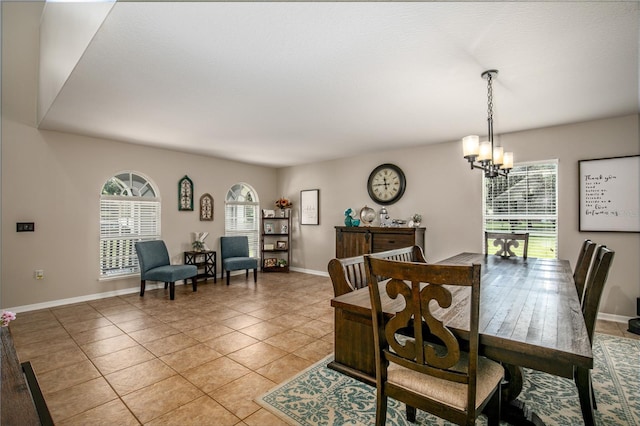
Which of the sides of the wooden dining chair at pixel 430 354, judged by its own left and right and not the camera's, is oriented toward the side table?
left

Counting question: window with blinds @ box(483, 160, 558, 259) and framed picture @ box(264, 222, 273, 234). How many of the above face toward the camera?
2

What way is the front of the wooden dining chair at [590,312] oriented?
to the viewer's left

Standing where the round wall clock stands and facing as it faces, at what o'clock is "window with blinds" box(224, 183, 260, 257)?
The window with blinds is roughly at 2 o'clock from the round wall clock.

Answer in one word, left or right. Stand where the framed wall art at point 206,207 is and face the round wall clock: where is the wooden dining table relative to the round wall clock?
right

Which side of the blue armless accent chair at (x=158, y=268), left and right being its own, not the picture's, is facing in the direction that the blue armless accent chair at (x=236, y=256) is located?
left

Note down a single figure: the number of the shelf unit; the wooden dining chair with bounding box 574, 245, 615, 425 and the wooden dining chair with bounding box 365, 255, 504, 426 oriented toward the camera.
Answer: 1

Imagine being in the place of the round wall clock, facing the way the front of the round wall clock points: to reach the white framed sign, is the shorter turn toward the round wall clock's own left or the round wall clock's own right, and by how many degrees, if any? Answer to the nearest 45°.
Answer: approximately 90° to the round wall clock's own left

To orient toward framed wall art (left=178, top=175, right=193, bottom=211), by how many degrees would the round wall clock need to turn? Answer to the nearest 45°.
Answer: approximately 45° to its right

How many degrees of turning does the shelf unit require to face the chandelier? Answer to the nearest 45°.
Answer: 0° — it already faces it

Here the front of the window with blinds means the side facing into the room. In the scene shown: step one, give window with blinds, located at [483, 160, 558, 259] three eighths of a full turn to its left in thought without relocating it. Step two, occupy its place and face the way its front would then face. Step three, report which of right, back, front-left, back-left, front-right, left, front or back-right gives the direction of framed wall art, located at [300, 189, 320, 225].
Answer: back-left

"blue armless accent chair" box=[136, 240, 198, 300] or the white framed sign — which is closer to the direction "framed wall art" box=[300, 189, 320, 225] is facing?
the blue armless accent chair

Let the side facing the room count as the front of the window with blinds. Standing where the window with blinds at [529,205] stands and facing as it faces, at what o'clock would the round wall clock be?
The round wall clock is roughly at 3 o'clock from the window with blinds.
